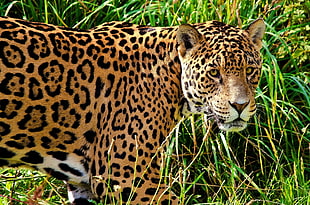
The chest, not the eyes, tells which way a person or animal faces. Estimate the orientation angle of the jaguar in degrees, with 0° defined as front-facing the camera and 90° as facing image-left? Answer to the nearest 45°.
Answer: approximately 270°
